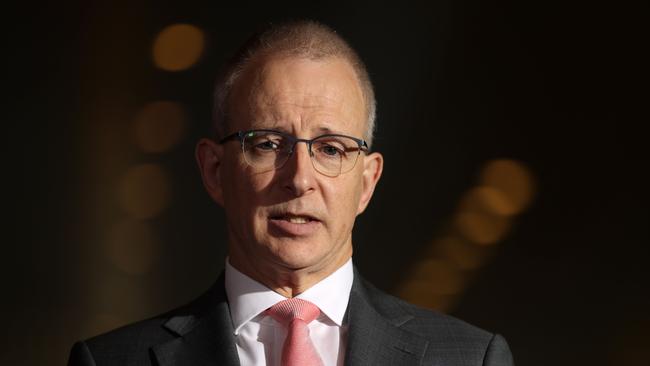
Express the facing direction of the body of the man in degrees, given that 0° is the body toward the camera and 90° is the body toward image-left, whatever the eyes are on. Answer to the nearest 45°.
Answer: approximately 0°
